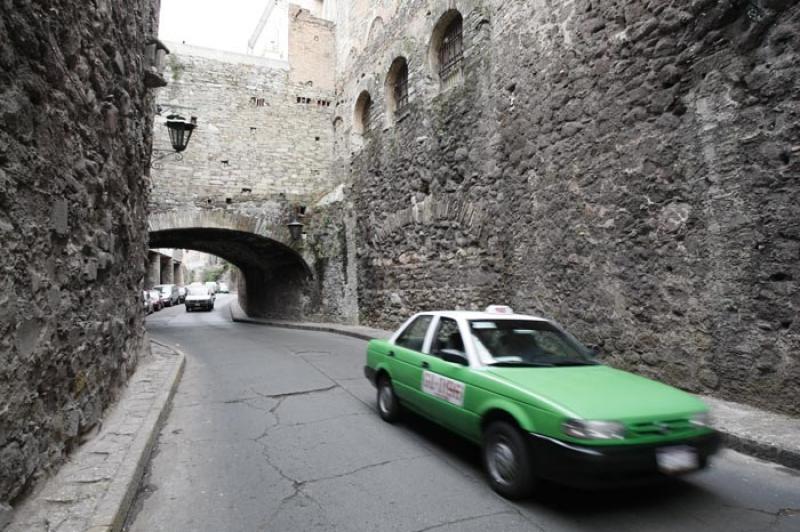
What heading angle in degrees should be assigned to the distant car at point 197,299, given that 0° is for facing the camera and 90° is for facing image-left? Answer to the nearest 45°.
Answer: approximately 0°

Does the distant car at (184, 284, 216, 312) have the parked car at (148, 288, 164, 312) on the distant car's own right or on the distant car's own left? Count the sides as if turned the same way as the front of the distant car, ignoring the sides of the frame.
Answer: on the distant car's own right

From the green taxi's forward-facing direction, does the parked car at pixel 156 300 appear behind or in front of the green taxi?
behind

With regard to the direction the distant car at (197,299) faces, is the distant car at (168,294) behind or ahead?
behind

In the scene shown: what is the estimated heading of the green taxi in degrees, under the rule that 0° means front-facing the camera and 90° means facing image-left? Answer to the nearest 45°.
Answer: approximately 315°

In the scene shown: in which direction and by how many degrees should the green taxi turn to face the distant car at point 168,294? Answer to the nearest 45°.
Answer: approximately 180°

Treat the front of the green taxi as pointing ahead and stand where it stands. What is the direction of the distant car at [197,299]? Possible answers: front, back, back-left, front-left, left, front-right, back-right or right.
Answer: back

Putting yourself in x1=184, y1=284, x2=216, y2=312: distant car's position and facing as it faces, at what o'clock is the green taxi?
The green taxi is roughly at 12 o'clock from the distant car.

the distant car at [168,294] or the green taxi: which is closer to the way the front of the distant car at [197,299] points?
the green taxi
